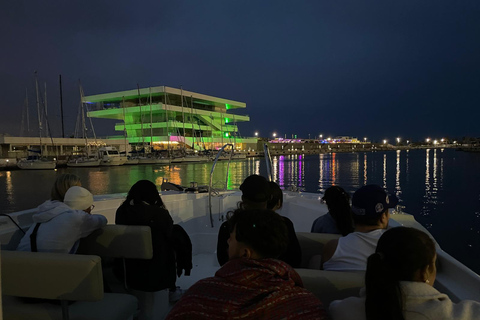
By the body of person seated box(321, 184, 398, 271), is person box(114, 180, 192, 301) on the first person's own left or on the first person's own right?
on the first person's own left

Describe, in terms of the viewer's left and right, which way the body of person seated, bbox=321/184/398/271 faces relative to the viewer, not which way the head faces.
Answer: facing away from the viewer and to the right of the viewer

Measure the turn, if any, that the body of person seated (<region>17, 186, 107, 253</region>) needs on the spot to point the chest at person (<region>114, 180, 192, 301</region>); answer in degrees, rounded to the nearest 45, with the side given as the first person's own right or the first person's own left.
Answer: approximately 45° to the first person's own right

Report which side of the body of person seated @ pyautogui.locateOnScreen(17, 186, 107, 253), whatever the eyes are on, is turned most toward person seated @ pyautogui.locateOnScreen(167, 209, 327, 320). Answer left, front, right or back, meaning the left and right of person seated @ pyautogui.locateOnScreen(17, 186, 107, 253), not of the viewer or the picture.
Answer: right

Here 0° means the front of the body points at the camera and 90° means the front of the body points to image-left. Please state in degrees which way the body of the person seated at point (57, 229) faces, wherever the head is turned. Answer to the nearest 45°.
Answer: approximately 225°

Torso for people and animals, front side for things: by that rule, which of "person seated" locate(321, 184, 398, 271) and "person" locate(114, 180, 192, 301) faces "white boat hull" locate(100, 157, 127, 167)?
"person" locate(114, 180, 192, 301)

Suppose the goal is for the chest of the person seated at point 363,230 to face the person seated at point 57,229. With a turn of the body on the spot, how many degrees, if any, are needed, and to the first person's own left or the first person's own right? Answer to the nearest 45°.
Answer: approximately 135° to the first person's own left

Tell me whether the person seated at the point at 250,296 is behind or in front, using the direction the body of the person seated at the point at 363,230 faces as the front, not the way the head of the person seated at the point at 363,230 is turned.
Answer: behind

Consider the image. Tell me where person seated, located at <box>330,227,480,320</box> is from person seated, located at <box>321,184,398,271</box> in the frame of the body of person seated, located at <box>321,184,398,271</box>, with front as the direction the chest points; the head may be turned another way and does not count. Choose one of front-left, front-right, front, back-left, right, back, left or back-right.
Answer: back-right

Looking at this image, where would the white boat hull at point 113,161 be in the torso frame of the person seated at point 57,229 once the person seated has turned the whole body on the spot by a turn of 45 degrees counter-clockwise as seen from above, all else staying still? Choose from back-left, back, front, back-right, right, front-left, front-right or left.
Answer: front

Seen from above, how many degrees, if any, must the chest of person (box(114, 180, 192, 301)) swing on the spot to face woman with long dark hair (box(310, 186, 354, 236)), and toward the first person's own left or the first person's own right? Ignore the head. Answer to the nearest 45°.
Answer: approximately 90° to the first person's own right

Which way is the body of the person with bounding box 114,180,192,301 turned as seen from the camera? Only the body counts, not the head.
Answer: away from the camera

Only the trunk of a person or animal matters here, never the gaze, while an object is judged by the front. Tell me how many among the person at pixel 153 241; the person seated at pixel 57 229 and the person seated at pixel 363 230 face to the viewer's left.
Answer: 0

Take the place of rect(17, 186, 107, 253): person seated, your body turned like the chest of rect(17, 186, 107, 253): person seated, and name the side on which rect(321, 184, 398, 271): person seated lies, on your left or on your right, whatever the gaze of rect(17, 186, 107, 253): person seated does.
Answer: on your right

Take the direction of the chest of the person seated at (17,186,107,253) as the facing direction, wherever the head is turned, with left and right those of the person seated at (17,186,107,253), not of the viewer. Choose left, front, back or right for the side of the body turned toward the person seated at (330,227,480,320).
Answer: right

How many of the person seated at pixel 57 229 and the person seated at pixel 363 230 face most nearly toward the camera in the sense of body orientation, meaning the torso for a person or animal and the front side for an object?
0

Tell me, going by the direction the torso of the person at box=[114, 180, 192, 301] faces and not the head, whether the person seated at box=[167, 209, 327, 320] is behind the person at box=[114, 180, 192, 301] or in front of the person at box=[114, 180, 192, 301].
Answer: behind
